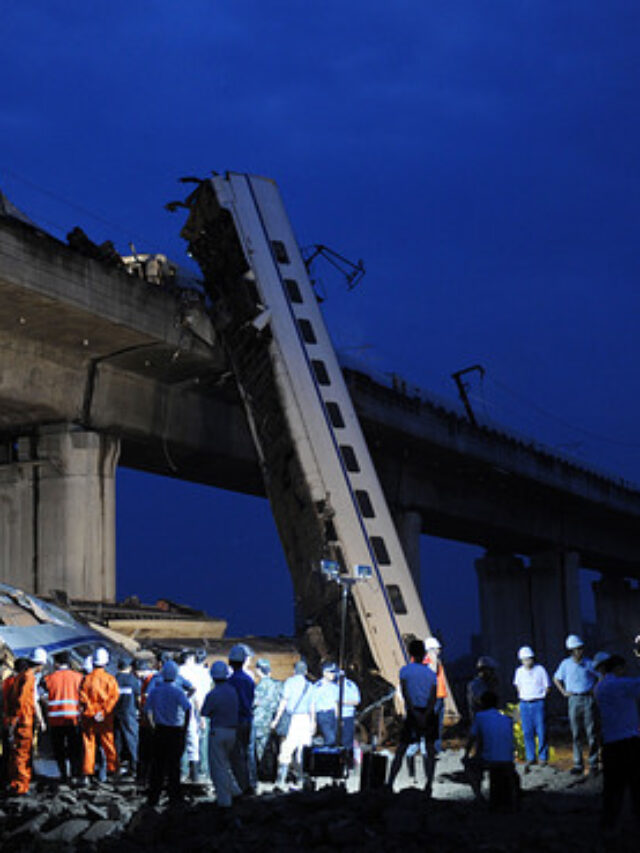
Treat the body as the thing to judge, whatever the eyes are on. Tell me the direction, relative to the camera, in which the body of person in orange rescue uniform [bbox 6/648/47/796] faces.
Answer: to the viewer's right

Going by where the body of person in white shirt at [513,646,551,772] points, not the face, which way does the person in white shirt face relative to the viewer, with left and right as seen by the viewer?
facing the viewer

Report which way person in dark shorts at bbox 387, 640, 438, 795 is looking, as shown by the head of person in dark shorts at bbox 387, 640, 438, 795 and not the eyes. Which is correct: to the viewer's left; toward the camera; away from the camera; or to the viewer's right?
away from the camera

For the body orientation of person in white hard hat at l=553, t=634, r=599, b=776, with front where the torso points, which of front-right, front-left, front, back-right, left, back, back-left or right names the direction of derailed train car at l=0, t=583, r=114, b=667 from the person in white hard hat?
right

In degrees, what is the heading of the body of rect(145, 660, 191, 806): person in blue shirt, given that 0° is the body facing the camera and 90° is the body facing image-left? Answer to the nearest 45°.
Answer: approximately 180°

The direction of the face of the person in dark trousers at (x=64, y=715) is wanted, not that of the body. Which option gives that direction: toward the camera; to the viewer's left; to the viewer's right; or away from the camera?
away from the camera

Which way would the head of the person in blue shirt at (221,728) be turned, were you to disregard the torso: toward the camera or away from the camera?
away from the camera

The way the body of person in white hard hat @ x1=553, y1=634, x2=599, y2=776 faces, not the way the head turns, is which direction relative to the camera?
toward the camera

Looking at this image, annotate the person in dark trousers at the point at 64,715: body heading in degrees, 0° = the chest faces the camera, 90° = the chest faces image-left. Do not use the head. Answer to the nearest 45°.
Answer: approximately 180°

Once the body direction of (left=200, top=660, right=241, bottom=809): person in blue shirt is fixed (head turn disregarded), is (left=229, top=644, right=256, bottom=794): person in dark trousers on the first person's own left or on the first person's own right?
on the first person's own right

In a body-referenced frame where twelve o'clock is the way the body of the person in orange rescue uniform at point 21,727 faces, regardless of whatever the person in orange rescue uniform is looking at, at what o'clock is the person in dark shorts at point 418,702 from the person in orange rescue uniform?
The person in dark shorts is roughly at 1 o'clock from the person in orange rescue uniform.

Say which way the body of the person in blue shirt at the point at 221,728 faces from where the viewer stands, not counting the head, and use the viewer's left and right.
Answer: facing away from the viewer and to the left of the viewer

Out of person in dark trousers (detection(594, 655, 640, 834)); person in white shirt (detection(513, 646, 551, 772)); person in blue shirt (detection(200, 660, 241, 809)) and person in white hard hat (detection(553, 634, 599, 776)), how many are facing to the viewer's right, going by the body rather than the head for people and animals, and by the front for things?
0

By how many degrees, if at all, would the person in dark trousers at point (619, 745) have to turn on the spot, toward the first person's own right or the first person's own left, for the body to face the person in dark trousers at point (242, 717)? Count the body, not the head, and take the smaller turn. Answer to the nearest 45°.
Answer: approximately 45° to the first person's own left
